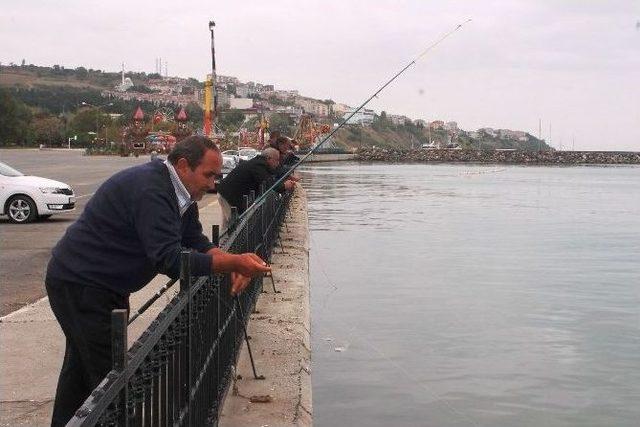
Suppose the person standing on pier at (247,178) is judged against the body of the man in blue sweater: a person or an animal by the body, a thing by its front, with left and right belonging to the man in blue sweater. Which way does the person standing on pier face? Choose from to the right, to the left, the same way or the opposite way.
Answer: the same way

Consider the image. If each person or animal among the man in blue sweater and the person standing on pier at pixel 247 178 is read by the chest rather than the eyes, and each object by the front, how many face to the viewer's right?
2

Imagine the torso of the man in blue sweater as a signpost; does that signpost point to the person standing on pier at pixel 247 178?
no

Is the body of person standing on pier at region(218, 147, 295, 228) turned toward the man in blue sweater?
no

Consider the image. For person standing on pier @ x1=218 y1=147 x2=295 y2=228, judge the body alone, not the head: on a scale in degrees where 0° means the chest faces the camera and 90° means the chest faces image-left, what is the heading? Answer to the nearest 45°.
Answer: approximately 270°

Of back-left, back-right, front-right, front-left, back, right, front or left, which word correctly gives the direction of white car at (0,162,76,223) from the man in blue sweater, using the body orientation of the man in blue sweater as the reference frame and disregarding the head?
left

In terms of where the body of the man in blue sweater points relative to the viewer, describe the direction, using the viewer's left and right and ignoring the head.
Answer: facing to the right of the viewer
